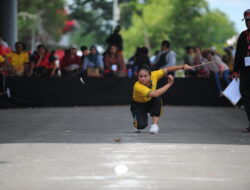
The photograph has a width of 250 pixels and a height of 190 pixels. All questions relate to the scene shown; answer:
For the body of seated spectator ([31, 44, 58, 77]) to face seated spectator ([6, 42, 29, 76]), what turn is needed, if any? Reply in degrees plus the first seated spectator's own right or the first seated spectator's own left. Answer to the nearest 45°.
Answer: approximately 90° to the first seated spectator's own right

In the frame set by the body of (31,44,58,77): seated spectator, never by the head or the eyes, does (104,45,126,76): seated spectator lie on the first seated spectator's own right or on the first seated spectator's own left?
on the first seated spectator's own left

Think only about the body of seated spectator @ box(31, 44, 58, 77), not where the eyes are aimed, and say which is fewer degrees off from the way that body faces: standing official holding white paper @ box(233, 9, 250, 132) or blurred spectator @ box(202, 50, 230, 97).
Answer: the standing official holding white paper

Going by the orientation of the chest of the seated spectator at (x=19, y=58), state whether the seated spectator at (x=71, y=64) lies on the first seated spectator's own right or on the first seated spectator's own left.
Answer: on the first seated spectator's own left

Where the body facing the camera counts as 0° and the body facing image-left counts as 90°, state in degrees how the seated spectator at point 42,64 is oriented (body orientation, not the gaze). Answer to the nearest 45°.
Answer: approximately 0°

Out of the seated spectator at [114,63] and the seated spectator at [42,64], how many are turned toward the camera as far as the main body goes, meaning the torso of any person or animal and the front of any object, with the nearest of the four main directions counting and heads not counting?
2

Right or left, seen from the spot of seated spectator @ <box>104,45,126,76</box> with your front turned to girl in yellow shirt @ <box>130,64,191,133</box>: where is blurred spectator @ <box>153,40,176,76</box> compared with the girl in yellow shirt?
left

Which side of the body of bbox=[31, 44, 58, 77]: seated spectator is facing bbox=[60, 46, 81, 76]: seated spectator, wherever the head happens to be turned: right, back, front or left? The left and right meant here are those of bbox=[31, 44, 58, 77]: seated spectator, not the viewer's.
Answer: left

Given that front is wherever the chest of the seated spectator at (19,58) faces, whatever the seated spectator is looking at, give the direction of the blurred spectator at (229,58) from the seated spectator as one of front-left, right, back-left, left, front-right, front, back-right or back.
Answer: left

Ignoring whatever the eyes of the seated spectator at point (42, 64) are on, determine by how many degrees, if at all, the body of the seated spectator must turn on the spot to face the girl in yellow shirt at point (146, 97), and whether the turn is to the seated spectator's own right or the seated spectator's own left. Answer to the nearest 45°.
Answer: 0° — they already face them
